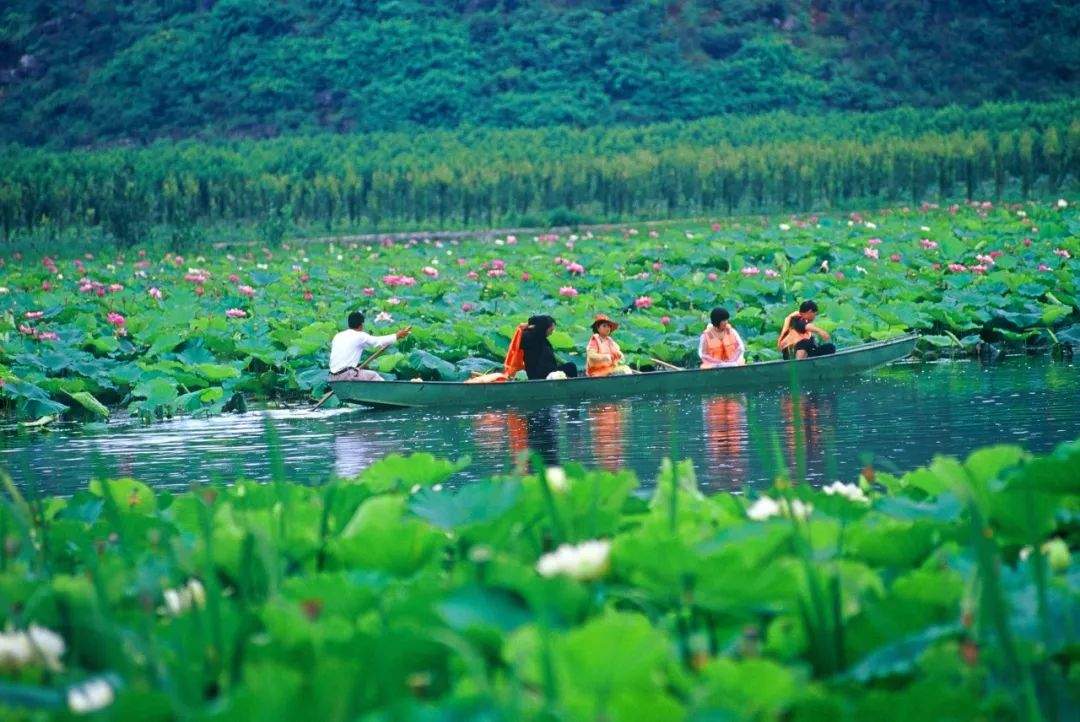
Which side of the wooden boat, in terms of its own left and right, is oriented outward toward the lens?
right

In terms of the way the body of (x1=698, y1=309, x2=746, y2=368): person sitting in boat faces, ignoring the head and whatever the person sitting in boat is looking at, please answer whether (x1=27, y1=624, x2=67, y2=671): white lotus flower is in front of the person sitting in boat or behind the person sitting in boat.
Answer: in front

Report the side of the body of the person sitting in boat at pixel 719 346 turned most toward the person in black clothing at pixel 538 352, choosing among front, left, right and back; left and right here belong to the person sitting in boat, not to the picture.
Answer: right

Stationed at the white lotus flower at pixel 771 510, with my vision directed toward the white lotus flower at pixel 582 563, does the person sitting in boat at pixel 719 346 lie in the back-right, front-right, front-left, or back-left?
back-right

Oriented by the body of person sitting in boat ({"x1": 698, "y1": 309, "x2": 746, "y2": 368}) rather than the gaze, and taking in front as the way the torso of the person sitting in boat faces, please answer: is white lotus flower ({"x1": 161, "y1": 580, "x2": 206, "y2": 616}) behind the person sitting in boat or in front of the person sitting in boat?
in front

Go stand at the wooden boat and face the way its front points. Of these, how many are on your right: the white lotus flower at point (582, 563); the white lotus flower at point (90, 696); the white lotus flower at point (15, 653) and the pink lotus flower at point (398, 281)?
3

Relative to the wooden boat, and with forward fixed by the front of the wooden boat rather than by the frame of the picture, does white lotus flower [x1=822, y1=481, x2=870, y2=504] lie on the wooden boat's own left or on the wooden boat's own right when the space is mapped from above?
on the wooden boat's own right

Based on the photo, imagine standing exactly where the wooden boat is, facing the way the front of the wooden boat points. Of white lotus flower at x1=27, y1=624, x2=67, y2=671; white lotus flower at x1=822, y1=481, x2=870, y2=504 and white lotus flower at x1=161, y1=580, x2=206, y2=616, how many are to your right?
3

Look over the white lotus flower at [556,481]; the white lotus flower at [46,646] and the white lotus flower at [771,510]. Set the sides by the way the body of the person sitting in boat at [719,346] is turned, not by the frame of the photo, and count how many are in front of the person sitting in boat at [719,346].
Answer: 3

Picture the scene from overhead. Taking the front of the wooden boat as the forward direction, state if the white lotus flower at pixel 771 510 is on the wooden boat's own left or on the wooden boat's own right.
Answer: on the wooden boat's own right

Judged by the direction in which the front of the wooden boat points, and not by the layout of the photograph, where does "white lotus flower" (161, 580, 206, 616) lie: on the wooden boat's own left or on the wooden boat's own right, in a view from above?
on the wooden boat's own right

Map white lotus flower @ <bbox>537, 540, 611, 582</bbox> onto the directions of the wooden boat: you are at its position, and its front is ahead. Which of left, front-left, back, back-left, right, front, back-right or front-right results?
right
